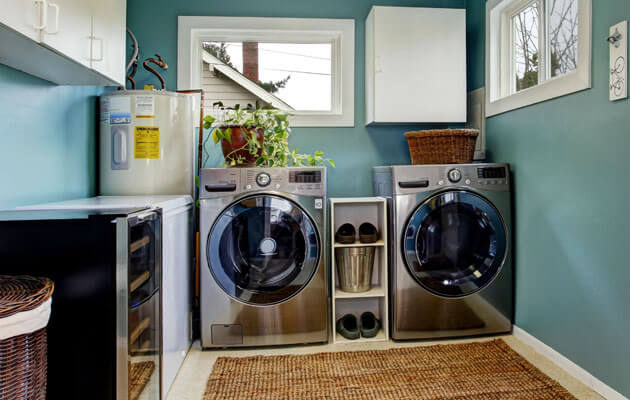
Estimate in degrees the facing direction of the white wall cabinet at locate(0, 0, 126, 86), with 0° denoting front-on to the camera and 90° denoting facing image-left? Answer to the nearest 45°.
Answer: approximately 315°

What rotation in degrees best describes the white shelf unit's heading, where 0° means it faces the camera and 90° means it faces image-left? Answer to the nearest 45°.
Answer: approximately 0°

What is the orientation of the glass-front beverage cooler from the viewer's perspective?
to the viewer's right
